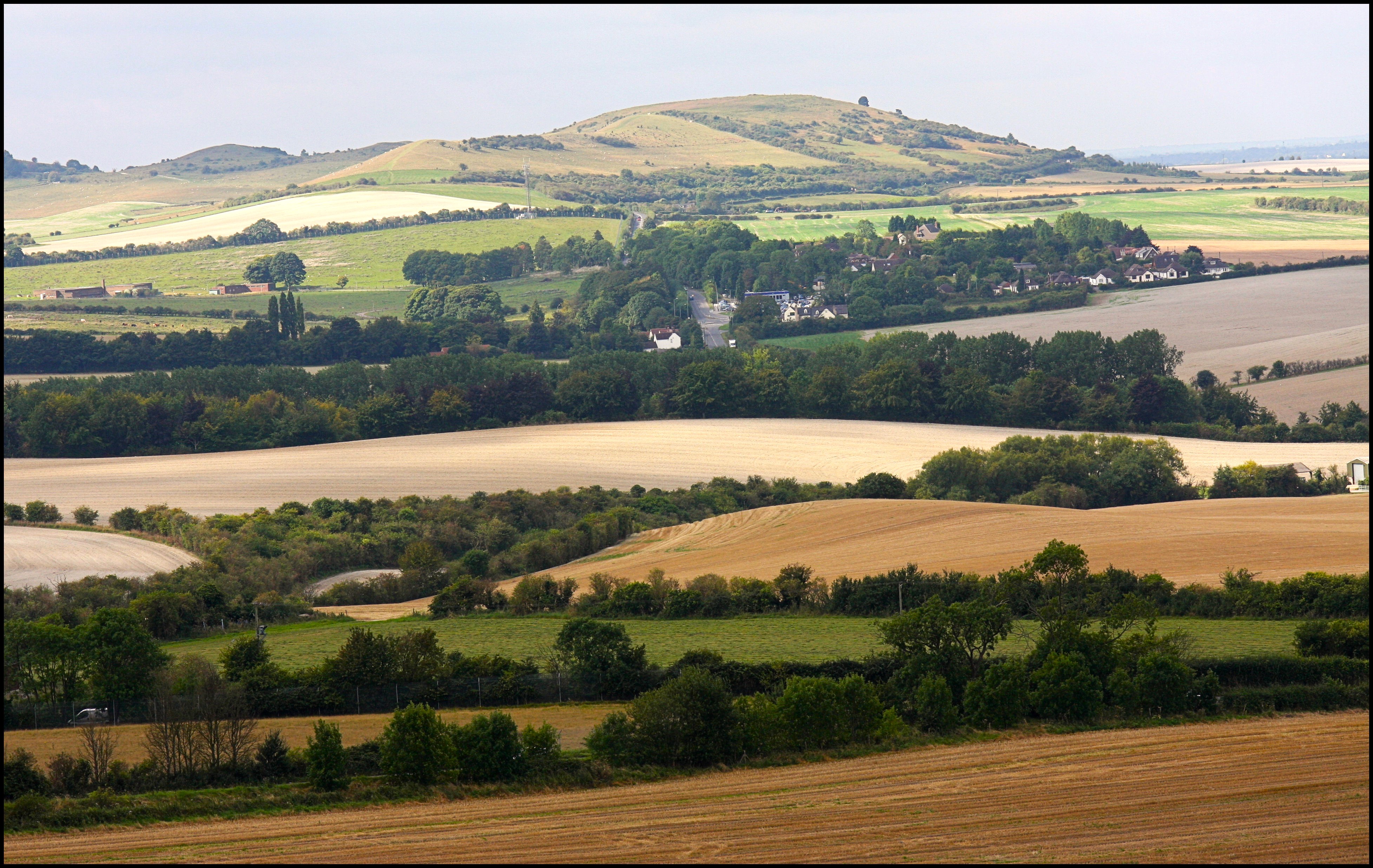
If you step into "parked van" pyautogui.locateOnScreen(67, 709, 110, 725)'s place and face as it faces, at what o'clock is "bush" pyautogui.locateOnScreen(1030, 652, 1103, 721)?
The bush is roughly at 7 o'clock from the parked van.

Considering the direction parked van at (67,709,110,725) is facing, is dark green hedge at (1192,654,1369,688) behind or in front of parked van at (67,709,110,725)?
behind

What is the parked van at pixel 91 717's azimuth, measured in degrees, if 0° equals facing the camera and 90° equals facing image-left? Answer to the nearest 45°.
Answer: approximately 90°

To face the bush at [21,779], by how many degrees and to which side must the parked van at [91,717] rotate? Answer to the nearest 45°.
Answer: approximately 90° to its left

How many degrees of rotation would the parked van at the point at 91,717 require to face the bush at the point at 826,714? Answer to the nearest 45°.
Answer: approximately 135° to its left

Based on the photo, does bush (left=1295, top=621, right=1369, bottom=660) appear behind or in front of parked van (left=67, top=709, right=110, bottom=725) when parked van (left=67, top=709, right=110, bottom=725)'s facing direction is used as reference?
behind

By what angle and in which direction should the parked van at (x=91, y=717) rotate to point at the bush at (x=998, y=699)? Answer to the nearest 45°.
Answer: approximately 135° to its left
